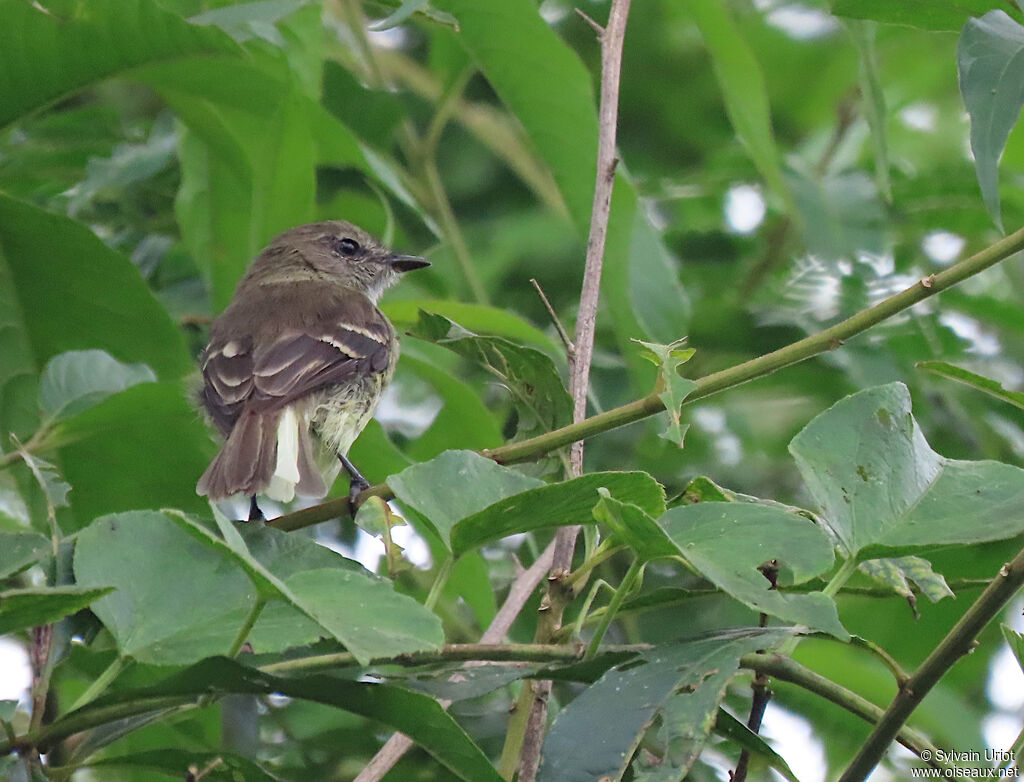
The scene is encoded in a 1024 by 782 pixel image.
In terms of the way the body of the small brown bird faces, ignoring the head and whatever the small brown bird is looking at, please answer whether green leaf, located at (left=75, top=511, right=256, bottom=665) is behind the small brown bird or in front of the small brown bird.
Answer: behind

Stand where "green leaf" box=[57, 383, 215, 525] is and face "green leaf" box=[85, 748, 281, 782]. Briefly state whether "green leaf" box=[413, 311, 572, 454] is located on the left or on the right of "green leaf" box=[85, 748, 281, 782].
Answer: left

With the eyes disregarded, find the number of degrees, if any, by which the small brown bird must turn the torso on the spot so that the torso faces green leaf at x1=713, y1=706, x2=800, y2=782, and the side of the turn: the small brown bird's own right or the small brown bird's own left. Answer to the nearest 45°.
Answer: approximately 135° to the small brown bird's own right

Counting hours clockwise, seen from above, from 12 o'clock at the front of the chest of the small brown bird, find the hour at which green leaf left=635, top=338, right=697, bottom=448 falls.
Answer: The green leaf is roughly at 2 o'clock from the small brown bird.

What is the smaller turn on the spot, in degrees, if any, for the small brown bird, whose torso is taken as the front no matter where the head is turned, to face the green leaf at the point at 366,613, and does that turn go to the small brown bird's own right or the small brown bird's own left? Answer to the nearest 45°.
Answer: approximately 135° to the small brown bird's own right

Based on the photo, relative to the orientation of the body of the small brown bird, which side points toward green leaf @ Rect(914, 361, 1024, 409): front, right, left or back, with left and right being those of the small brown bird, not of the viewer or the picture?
right

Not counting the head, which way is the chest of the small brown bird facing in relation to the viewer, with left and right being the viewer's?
facing away from the viewer and to the right of the viewer

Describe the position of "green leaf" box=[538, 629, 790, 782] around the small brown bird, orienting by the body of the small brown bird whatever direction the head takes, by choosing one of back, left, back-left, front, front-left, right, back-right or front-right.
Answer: back-right
